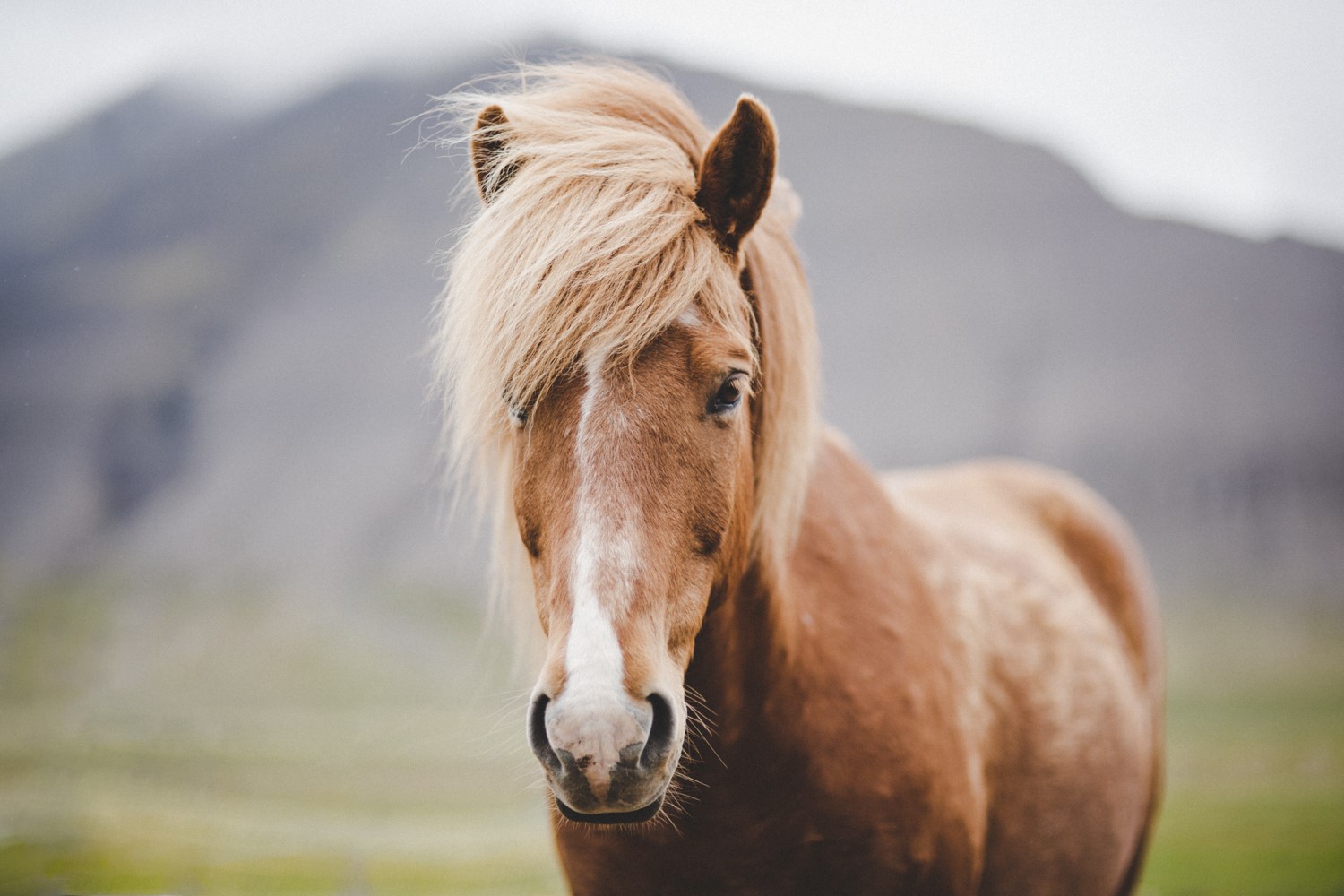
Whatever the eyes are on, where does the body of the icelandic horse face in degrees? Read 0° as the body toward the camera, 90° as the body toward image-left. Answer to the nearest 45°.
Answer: approximately 45°
